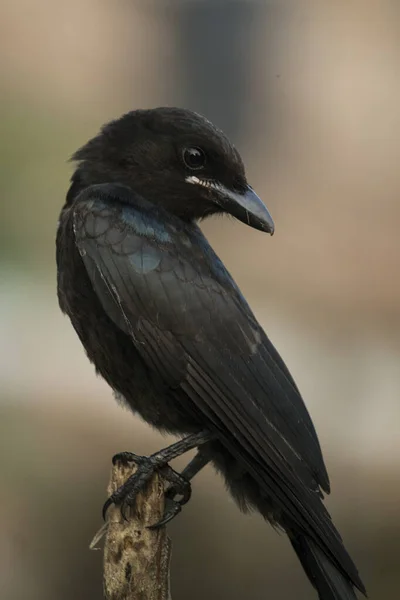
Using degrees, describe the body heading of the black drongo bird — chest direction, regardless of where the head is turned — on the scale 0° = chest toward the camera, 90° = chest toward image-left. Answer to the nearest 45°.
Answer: approximately 90°
